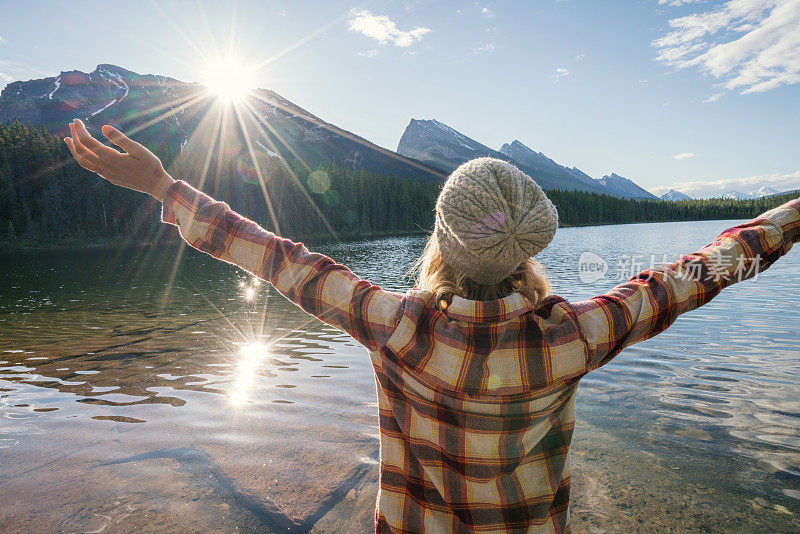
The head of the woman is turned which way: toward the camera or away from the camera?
away from the camera

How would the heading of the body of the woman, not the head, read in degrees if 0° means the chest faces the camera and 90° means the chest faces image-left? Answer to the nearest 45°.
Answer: approximately 180°
